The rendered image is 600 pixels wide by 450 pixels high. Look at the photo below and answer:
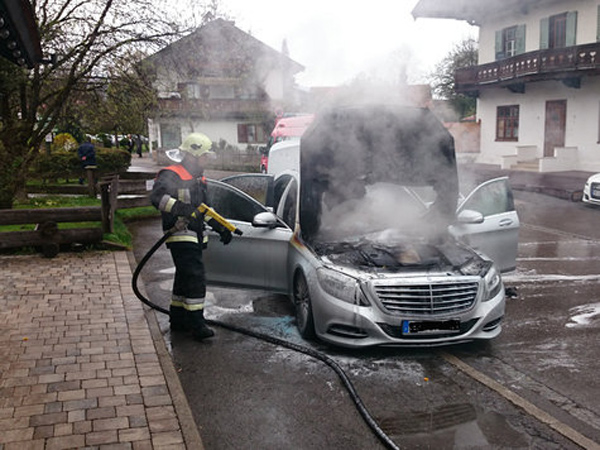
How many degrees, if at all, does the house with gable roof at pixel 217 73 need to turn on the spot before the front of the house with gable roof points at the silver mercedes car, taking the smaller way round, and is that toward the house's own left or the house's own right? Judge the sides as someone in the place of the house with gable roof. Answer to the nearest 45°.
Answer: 0° — it already faces it

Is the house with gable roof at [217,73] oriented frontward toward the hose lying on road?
yes

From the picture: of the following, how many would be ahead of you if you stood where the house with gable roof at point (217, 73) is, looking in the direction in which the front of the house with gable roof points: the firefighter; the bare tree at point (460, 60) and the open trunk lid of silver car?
2

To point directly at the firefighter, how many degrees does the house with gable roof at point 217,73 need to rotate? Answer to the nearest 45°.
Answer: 0° — it already faces them

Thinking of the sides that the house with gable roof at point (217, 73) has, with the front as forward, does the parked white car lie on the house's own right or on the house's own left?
on the house's own left

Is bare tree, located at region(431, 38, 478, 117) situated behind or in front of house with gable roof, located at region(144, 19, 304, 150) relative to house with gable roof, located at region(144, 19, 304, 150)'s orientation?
behind

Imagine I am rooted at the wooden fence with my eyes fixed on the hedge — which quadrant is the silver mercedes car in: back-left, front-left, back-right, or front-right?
back-right

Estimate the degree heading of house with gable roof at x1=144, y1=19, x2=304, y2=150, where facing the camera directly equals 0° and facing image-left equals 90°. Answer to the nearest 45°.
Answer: approximately 0°

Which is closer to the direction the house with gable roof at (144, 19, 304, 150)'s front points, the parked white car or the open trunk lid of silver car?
the open trunk lid of silver car

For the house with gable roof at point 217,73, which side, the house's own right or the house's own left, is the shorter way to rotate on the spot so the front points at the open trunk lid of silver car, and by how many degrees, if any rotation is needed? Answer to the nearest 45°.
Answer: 0° — it already faces it
